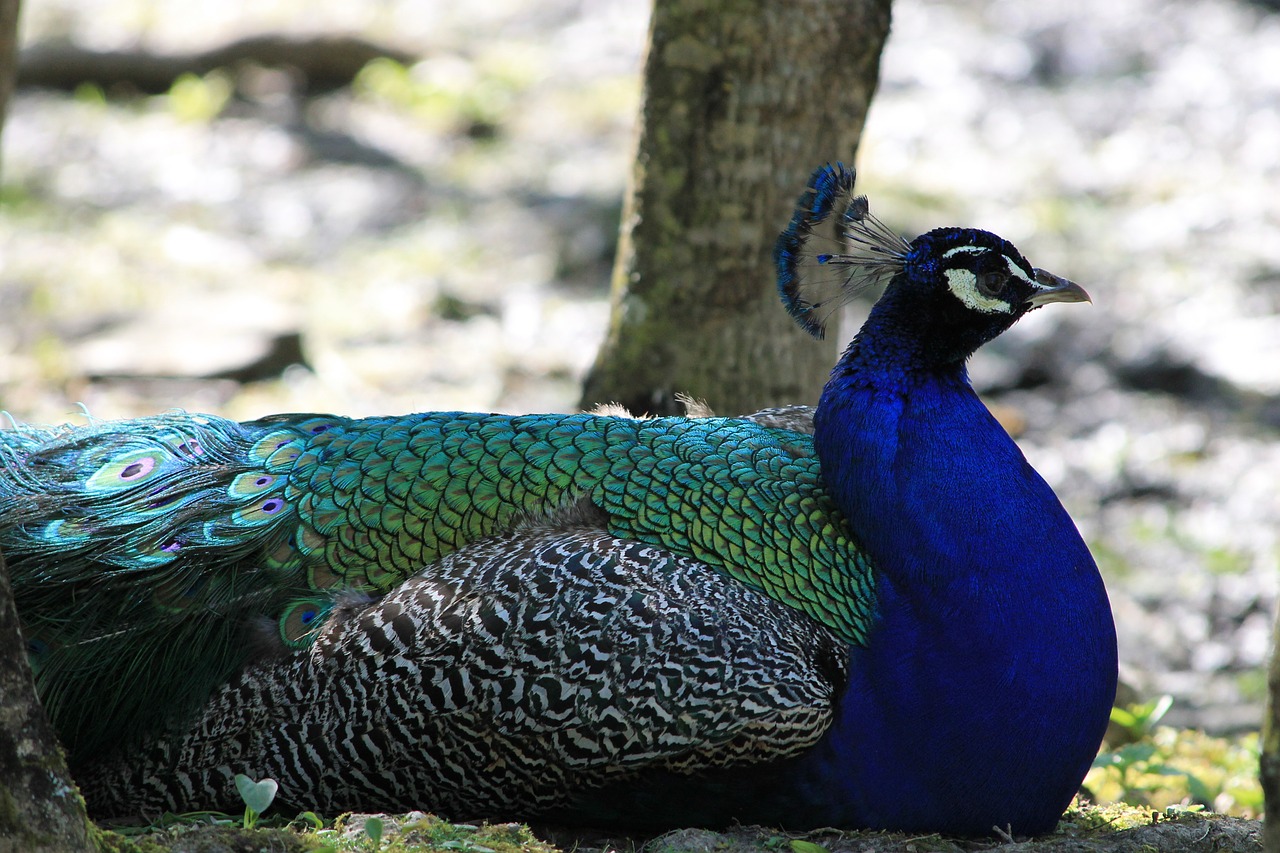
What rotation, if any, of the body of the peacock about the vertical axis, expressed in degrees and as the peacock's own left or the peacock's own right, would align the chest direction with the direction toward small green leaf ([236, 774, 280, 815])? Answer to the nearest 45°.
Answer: approximately 135° to the peacock's own right

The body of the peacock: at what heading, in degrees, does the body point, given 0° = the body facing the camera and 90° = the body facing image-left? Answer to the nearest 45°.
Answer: approximately 270°

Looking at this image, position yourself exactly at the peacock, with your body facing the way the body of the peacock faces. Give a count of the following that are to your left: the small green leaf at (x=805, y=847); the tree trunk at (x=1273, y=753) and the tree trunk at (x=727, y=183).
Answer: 1

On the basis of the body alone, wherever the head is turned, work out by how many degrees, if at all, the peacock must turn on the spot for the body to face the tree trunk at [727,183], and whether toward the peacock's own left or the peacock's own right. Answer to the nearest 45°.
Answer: approximately 90° to the peacock's own left

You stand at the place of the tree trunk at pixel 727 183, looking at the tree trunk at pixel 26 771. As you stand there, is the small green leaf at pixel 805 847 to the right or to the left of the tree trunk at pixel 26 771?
left

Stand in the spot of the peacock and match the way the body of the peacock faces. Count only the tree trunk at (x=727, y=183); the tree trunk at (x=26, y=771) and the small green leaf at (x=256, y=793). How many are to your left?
1

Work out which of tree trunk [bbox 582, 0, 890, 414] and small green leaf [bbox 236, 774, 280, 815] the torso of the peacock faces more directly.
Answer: the tree trunk

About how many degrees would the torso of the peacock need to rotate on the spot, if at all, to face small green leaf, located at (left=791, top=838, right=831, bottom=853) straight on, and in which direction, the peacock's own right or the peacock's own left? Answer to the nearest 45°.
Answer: approximately 45° to the peacock's own right

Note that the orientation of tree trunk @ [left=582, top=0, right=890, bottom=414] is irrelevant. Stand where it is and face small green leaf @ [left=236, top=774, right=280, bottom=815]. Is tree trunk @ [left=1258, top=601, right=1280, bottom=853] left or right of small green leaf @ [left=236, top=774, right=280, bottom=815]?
left

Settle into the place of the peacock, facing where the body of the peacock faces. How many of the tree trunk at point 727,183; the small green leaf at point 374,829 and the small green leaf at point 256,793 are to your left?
1

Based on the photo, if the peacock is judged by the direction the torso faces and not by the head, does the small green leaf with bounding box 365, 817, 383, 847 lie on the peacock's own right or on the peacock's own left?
on the peacock's own right

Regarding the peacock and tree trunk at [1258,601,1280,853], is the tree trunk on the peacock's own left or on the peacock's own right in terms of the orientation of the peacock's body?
on the peacock's own right

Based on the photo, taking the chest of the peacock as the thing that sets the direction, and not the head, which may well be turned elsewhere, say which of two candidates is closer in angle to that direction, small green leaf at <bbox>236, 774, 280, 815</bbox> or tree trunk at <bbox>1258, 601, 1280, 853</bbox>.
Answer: the tree trunk
